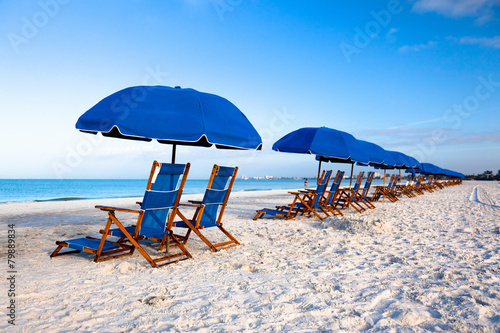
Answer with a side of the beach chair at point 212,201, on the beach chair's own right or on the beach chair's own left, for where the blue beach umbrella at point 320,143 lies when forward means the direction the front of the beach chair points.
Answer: on the beach chair's own right

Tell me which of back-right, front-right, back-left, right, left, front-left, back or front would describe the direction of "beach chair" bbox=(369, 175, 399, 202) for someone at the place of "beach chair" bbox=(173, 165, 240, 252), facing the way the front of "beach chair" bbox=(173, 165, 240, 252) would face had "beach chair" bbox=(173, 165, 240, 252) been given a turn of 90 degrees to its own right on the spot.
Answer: front

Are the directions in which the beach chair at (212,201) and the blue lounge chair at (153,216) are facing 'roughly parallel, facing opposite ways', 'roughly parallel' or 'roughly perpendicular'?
roughly parallel
